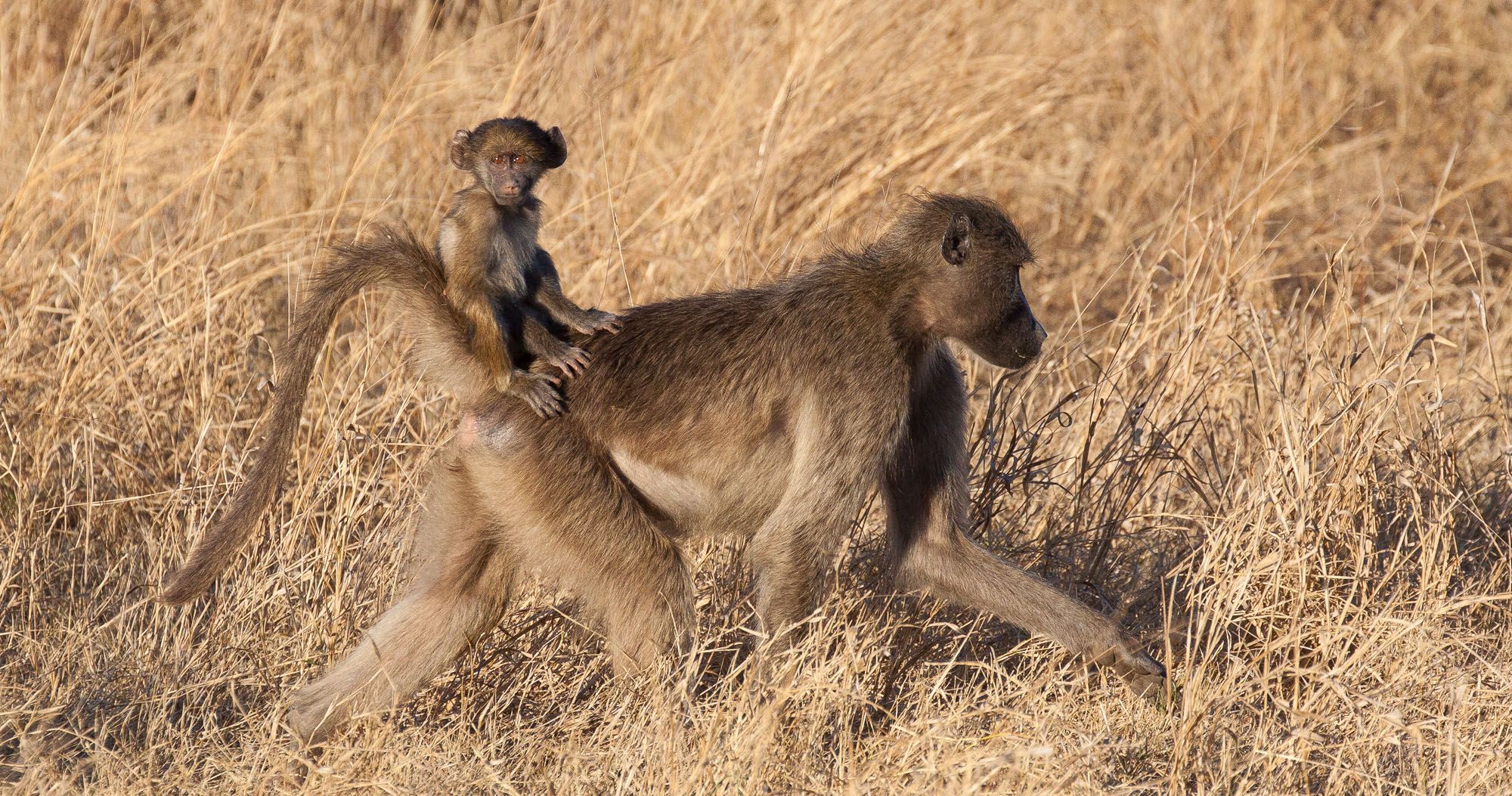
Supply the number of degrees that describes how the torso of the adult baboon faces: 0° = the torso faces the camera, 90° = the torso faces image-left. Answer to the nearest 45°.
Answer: approximately 270°
